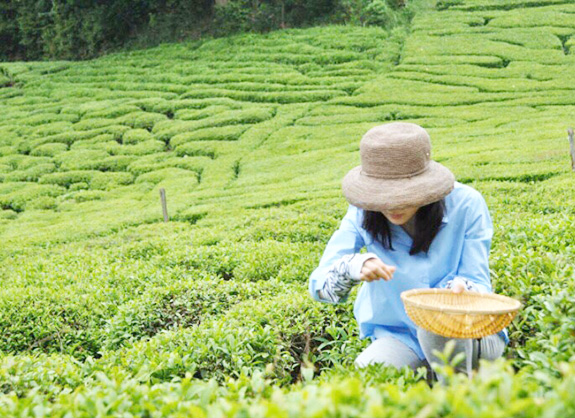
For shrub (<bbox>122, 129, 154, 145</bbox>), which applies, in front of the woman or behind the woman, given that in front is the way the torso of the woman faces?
behind

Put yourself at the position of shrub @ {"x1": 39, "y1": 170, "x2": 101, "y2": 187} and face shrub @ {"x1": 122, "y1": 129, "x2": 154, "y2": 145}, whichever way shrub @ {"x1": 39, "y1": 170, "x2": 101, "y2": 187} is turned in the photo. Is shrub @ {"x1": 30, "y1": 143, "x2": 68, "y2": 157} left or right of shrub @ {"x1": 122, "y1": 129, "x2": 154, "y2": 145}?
left

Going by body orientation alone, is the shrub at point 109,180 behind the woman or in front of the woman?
behind

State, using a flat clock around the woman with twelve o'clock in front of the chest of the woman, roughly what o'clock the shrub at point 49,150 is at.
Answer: The shrub is roughly at 5 o'clock from the woman.

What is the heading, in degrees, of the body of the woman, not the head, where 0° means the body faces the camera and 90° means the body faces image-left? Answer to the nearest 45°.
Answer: approximately 0°

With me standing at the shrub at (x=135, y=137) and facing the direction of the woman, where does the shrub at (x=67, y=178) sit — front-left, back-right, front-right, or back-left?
front-right

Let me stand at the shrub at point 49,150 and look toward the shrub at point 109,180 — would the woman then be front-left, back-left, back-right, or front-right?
front-right

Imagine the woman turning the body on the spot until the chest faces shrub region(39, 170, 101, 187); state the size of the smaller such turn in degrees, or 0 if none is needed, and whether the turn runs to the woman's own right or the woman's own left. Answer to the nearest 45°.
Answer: approximately 135° to the woman's own right
